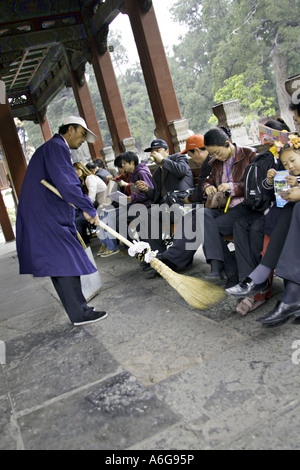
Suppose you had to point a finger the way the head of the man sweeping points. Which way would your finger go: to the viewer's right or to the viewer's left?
to the viewer's right

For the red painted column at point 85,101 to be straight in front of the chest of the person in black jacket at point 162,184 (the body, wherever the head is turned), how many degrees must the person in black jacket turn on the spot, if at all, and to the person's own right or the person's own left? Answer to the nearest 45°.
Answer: approximately 135° to the person's own right

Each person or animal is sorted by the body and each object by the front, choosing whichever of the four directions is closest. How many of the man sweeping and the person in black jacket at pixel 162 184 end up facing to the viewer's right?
1

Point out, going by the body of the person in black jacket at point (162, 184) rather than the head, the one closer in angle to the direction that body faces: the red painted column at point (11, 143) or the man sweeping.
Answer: the man sweeping

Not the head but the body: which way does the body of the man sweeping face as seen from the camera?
to the viewer's right

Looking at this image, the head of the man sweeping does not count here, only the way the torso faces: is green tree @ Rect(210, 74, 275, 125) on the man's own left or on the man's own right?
on the man's own left

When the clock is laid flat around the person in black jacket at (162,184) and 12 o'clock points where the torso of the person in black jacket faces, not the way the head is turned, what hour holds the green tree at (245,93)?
The green tree is roughly at 5 o'clock from the person in black jacket.

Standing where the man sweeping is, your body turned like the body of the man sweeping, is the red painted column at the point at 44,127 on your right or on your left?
on your left

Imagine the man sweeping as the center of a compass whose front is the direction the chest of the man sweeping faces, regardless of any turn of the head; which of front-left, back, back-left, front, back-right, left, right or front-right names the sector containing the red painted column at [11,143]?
left

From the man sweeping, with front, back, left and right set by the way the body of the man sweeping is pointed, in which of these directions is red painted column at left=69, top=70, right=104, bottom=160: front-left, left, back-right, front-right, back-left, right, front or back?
left

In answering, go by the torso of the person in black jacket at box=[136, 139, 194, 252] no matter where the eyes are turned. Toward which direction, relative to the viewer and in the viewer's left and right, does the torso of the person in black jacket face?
facing the viewer and to the left of the viewer

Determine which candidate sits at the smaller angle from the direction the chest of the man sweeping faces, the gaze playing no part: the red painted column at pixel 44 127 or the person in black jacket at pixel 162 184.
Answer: the person in black jacket

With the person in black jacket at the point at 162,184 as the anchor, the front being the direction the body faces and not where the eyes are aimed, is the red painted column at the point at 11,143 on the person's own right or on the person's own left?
on the person's own right
